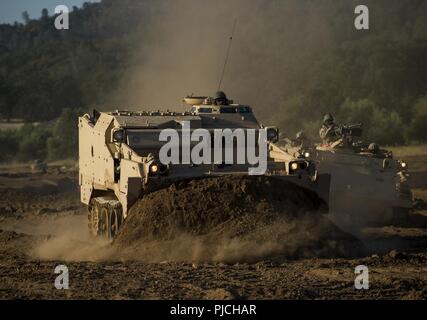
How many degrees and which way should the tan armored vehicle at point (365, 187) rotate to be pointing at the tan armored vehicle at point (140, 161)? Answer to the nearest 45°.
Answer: approximately 45° to its right

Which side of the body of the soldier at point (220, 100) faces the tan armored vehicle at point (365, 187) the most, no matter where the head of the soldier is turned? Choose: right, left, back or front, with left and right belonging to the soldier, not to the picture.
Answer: left

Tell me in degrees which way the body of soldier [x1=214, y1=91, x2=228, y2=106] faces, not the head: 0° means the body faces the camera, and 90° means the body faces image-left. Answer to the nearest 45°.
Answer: approximately 0°

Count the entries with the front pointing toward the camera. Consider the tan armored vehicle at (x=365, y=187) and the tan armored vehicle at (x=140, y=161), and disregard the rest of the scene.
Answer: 2
